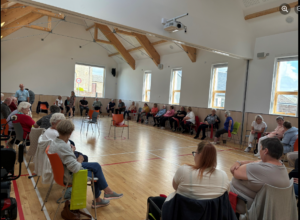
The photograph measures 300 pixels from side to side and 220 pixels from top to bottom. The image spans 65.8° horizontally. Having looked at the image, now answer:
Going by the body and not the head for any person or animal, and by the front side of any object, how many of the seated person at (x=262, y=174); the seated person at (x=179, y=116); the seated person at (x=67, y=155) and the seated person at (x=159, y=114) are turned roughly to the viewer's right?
1

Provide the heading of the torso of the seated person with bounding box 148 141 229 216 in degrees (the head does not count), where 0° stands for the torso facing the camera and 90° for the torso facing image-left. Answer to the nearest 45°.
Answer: approximately 180°

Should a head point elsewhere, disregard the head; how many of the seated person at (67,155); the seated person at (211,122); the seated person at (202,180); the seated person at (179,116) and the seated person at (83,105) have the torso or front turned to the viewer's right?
1

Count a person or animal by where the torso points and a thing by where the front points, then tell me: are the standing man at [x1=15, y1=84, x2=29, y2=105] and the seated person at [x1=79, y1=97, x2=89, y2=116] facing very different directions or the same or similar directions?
same or similar directions

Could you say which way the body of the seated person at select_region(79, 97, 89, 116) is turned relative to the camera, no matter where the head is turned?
toward the camera

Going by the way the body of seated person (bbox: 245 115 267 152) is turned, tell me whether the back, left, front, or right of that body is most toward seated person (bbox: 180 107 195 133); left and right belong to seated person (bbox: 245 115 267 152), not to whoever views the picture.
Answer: right

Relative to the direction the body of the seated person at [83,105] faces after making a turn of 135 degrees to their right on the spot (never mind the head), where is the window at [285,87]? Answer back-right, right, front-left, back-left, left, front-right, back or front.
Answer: back

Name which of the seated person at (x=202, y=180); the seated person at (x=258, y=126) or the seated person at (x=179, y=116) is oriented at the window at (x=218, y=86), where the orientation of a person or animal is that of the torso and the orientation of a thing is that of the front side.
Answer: the seated person at (x=202, y=180)

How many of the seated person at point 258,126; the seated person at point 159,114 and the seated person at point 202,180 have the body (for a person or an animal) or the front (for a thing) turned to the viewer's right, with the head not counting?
0

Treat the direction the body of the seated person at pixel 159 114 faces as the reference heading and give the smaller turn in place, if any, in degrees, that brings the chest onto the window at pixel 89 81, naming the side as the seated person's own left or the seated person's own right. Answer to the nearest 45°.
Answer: approximately 90° to the seated person's own right

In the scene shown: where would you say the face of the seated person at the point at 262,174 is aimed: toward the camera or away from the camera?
away from the camera

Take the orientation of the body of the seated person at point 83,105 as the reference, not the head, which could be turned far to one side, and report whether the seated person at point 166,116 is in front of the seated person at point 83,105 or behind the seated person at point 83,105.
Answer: in front

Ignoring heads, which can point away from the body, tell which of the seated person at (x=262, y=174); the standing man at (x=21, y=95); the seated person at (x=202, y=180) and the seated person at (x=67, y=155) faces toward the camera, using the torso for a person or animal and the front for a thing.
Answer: the standing man

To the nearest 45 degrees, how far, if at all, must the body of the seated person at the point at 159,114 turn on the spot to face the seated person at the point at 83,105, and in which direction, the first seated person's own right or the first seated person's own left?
approximately 90° to the first seated person's own right

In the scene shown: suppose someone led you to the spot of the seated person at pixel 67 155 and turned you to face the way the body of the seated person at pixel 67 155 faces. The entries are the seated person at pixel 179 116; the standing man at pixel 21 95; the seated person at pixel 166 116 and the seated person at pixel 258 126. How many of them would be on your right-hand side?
0

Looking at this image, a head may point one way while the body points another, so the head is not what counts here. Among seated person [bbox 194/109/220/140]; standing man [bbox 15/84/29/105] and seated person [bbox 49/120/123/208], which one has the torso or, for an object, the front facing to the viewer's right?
seated person [bbox 49/120/123/208]

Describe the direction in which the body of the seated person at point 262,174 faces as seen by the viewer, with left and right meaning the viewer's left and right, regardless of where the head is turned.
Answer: facing away from the viewer and to the left of the viewer
